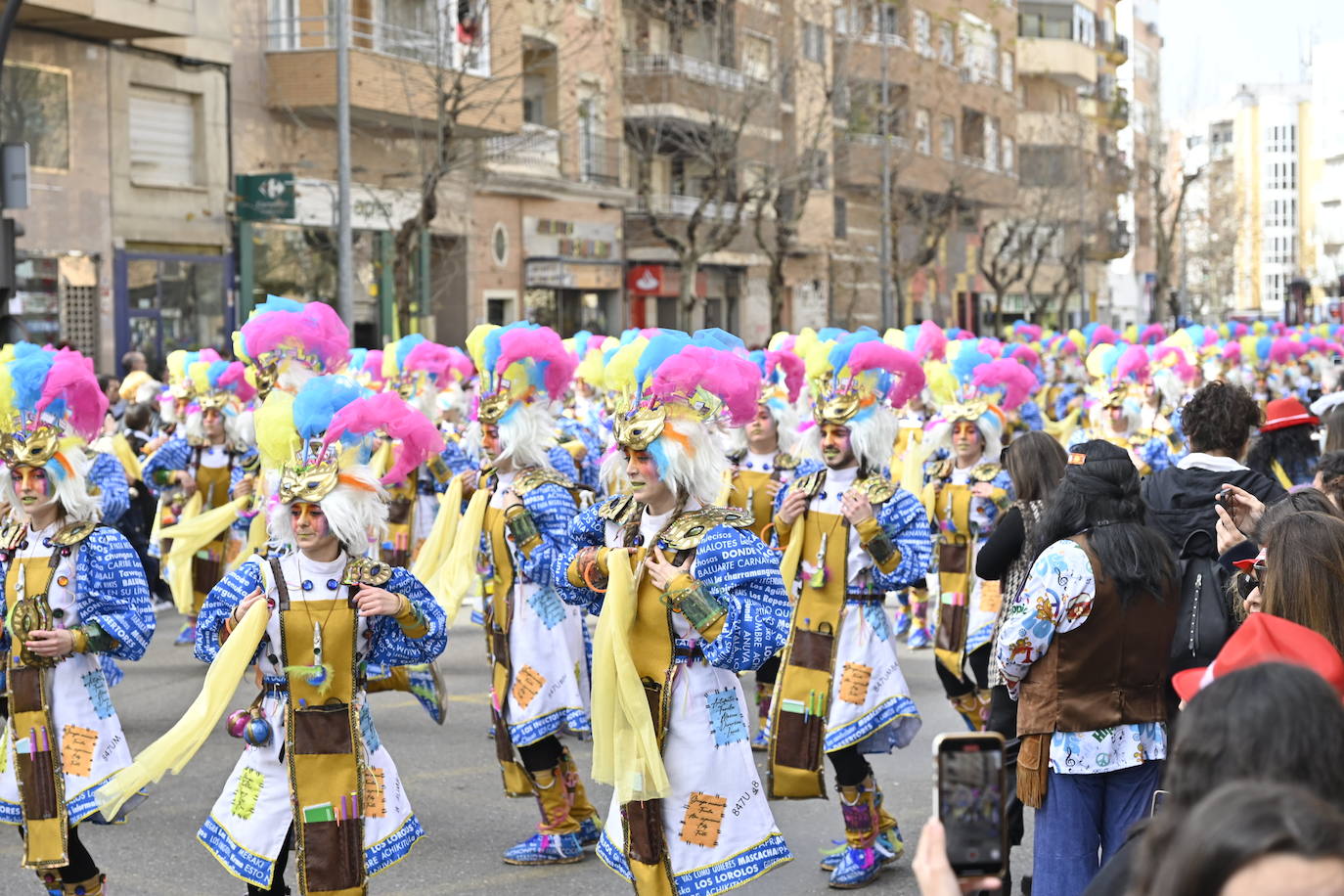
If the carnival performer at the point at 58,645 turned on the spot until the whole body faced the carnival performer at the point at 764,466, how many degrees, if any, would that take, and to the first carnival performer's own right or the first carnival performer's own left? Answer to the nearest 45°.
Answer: approximately 180°

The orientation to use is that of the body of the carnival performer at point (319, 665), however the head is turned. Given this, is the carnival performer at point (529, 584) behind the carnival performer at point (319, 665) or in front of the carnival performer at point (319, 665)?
behind

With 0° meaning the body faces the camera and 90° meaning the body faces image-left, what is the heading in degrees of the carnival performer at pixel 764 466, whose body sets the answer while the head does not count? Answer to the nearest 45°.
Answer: approximately 45°

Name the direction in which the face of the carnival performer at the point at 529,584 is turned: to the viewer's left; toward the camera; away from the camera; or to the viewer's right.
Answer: to the viewer's left

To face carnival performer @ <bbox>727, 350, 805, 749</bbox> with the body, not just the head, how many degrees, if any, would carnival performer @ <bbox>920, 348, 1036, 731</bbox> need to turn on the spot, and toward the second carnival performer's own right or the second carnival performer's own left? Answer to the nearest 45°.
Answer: approximately 45° to the second carnival performer's own right

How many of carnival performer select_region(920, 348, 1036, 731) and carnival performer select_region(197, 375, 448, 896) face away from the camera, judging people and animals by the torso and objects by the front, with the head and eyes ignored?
0
